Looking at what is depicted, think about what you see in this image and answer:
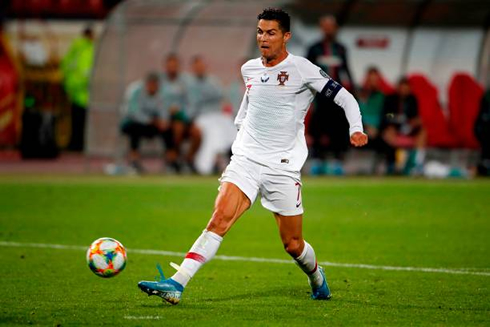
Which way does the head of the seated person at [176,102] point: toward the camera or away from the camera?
toward the camera

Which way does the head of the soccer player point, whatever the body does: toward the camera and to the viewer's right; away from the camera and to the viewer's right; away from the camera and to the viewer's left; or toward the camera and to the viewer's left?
toward the camera and to the viewer's left

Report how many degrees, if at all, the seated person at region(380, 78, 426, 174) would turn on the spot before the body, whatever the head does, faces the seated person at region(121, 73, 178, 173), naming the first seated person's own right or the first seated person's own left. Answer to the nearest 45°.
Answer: approximately 90° to the first seated person's own right

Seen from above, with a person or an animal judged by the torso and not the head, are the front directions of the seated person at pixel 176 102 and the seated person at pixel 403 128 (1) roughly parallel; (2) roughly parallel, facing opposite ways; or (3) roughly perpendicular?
roughly parallel

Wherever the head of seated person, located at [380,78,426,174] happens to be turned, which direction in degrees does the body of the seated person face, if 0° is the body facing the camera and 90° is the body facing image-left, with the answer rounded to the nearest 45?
approximately 0°

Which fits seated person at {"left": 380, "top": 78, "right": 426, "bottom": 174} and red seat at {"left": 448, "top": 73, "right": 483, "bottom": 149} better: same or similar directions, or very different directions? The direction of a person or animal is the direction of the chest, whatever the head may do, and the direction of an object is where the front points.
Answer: same or similar directions

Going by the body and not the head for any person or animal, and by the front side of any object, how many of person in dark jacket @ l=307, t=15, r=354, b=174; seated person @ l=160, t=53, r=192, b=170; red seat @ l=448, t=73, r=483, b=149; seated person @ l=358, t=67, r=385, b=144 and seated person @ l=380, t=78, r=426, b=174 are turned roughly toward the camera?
5

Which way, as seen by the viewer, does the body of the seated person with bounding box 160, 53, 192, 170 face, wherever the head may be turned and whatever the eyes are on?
toward the camera

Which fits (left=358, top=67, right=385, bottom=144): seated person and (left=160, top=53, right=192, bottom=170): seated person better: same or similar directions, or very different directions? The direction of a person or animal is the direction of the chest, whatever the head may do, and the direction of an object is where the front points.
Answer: same or similar directions

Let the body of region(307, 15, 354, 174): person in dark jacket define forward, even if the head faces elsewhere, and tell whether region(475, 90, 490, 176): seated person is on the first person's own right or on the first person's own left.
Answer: on the first person's own left

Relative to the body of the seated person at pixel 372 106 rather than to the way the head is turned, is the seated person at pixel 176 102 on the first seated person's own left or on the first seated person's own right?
on the first seated person's own right

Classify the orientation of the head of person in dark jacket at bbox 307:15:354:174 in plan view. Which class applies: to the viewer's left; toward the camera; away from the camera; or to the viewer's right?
toward the camera

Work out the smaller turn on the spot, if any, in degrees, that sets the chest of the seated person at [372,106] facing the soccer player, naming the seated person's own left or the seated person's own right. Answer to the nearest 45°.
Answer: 0° — they already face them

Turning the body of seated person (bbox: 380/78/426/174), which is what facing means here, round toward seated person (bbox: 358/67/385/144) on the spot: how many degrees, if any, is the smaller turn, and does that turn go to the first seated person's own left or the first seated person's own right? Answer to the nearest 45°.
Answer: approximately 90° to the first seated person's own right

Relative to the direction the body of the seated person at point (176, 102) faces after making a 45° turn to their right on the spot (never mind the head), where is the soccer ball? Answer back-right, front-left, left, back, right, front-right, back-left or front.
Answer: front-left

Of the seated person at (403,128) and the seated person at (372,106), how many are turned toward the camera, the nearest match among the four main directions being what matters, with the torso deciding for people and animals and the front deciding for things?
2

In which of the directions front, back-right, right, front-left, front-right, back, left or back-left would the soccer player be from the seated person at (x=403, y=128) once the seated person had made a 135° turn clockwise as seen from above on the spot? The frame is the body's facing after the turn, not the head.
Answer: back-left

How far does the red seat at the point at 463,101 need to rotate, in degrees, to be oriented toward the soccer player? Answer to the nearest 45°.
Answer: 0° — it already faces them
